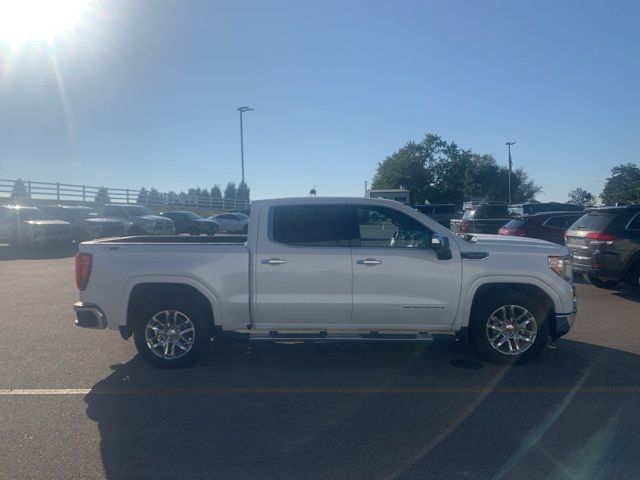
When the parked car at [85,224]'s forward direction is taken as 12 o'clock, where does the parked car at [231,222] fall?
the parked car at [231,222] is roughly at 9 o'clock from the parked car at [85,224].

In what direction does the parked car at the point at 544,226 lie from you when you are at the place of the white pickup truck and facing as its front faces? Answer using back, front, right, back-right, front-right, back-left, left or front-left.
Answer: front-left

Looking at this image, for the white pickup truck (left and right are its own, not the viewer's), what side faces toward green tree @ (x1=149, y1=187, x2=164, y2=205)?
left

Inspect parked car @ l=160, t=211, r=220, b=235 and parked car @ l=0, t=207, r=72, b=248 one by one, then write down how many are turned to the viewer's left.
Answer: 0

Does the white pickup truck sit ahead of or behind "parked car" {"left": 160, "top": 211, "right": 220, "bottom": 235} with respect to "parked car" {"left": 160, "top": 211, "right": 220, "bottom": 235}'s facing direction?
ahead

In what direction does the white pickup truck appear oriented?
to the viewer's right

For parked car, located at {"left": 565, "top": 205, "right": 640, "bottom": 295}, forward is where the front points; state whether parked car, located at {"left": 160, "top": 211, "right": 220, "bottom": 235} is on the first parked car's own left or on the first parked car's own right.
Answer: on the first parked car's own left

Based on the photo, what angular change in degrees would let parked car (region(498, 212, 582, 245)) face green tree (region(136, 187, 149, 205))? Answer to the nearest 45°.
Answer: approximately 90° to its left

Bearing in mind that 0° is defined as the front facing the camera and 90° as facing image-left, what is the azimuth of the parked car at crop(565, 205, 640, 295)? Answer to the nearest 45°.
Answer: approximately 225°

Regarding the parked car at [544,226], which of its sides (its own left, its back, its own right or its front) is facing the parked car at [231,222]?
left

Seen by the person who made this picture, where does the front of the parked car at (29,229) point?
facing the viewer and to the right of the viewer

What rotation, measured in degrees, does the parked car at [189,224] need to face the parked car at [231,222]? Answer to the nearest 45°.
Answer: approximately 90° to its left

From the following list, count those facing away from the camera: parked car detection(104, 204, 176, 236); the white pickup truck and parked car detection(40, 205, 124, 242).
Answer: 0

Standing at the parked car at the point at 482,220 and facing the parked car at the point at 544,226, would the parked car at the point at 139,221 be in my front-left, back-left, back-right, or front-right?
back-right
